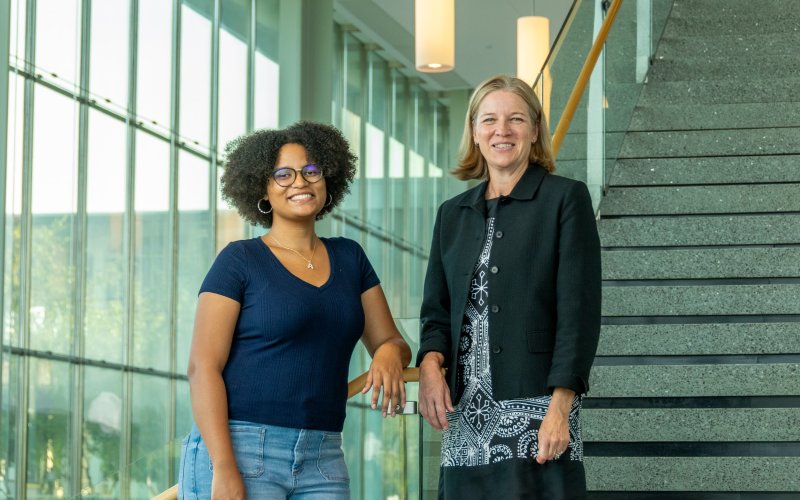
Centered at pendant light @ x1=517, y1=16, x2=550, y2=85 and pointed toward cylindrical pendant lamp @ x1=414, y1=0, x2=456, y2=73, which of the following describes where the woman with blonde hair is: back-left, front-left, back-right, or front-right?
front-left

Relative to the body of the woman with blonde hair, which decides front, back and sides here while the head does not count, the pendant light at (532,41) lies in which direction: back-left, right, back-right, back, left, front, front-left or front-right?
back-right

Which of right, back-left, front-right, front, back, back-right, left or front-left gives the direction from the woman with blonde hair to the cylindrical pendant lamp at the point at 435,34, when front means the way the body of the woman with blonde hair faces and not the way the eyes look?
back-right
